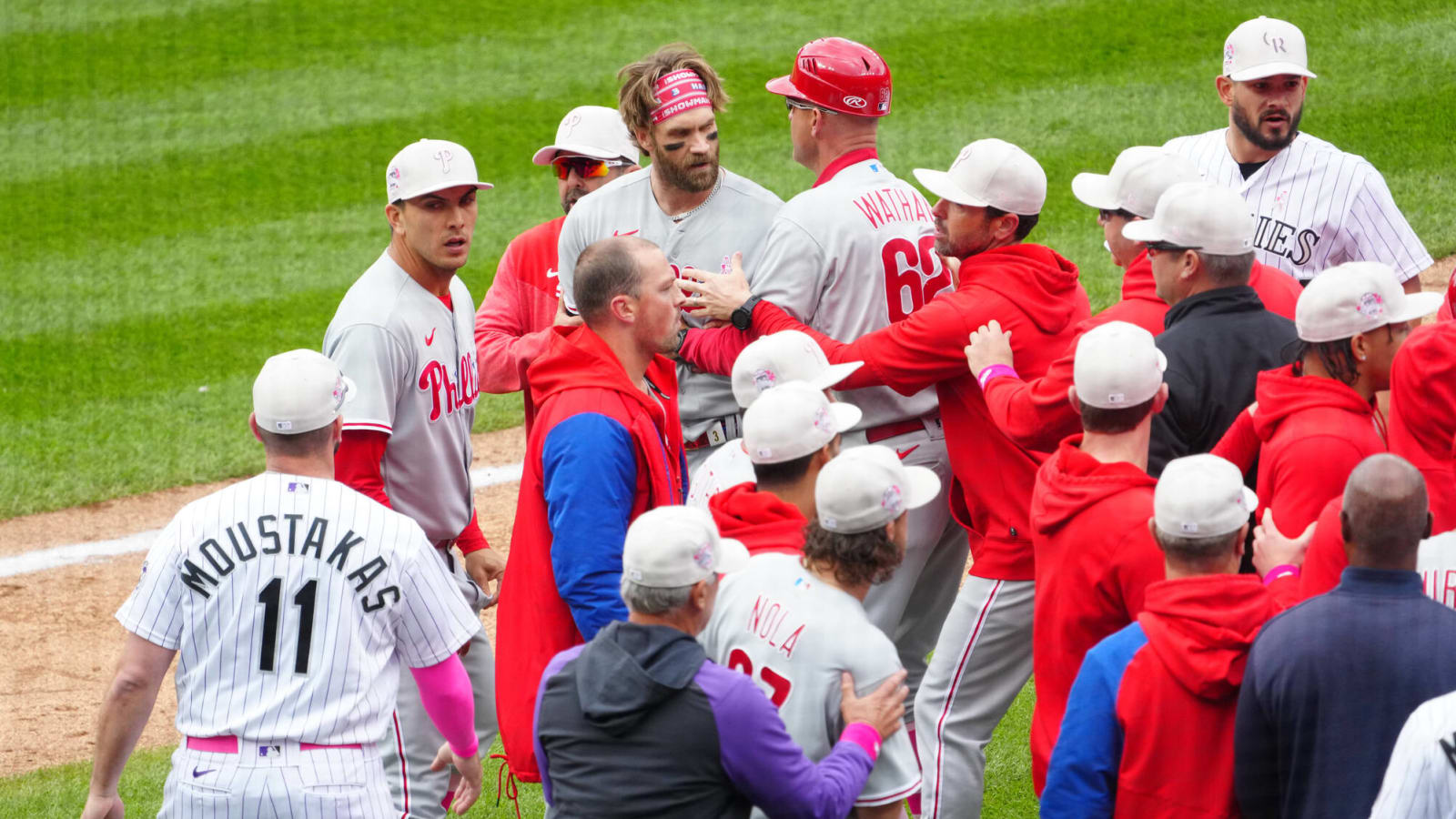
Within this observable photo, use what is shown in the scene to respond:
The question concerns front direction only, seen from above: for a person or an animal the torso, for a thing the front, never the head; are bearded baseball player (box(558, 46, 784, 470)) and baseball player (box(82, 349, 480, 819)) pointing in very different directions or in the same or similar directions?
very different directions

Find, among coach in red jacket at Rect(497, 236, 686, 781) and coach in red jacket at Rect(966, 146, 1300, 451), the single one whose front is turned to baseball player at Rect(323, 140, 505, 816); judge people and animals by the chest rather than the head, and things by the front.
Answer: coach in red jacket at Rect(966, 146, 1300, 451)

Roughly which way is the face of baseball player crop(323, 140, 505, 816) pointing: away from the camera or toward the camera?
toward the camera

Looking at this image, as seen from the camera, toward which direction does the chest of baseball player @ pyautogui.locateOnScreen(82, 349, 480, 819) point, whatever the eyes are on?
away from the camera

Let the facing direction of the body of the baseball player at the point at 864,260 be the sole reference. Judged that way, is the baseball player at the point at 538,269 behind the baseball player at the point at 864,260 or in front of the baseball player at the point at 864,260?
in front

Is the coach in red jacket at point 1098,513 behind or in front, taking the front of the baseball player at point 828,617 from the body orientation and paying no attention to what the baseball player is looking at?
in front

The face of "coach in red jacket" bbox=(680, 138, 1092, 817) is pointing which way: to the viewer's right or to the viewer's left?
to the viewer's left

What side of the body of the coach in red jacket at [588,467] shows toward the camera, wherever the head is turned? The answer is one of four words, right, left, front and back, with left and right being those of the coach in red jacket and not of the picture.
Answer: right

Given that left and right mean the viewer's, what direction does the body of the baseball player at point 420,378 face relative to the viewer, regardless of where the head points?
facing the viewer and to the right of the viewer

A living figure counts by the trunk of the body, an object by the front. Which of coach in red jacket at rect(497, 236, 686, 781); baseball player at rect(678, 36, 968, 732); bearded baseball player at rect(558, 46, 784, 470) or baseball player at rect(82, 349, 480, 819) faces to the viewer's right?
the coach in red jacket

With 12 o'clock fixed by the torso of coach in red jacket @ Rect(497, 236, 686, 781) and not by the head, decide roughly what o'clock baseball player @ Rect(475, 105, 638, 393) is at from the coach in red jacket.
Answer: The baseball player is roughly at 9 o'clock from the coach in red jacket.

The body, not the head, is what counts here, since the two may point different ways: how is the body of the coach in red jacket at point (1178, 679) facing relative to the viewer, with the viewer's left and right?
facing away from the viewer

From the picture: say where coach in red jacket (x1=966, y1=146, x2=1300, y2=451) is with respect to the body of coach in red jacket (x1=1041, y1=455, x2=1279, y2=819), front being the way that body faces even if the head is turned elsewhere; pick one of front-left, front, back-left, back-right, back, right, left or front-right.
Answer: front

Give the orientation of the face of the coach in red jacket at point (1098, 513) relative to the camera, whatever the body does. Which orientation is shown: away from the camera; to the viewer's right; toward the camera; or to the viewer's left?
away from the camera

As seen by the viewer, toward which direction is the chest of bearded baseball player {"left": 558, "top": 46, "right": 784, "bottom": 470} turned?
toward the camera

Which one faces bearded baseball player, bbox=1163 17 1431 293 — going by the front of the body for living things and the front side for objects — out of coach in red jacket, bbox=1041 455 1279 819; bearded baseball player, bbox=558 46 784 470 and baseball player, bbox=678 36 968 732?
the coach in red jacket

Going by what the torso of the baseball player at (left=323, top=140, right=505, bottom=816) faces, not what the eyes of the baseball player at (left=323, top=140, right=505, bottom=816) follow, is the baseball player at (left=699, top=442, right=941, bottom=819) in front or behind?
in front

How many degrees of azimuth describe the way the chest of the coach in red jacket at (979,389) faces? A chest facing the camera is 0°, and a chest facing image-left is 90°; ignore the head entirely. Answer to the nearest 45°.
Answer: approximately 90°

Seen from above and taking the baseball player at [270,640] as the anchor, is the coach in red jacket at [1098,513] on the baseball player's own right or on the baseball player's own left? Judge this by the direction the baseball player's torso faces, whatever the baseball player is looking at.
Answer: on the baseball player's own right
